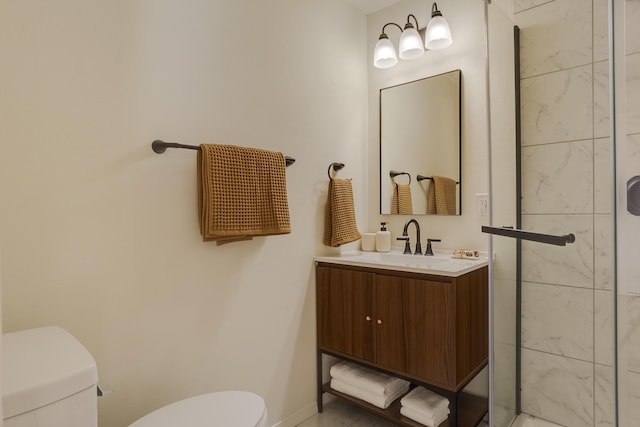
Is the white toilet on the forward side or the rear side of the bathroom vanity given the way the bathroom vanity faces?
on the forward side

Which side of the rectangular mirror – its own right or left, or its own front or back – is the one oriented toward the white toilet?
front

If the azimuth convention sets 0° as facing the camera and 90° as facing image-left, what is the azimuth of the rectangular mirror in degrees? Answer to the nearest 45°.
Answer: approximately 45°

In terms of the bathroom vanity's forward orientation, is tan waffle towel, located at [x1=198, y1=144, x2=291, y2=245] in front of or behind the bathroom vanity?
in front

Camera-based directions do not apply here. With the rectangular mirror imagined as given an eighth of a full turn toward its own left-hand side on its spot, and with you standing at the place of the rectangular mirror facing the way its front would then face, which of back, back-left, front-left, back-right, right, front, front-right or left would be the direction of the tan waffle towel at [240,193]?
front-right

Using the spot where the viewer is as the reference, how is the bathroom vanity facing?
facing the viewer and to the left of the viewer
